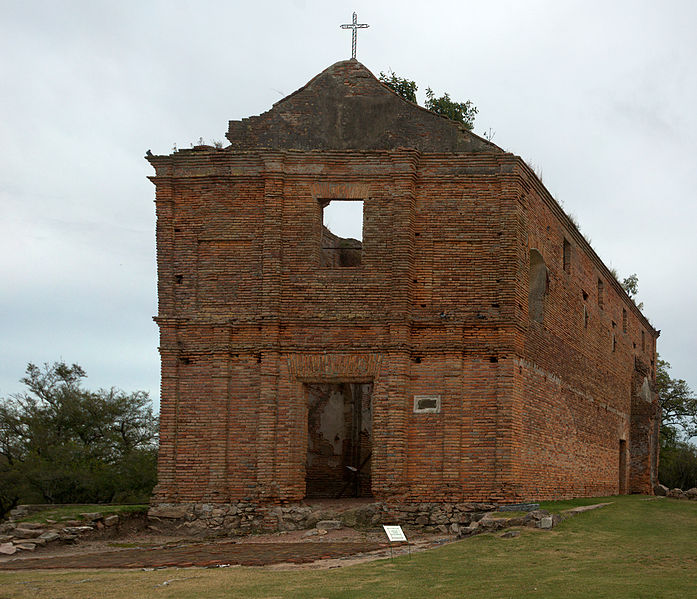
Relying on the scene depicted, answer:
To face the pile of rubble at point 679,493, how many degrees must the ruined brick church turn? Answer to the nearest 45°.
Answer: approximately 135° to its left

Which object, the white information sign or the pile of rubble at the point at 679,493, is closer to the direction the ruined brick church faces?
the white information sign

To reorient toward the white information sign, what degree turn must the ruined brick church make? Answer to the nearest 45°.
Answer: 0° — it already faces it

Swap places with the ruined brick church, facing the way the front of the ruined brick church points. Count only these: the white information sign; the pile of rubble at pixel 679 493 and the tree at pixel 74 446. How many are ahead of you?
1

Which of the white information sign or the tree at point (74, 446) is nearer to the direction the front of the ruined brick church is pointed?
the white information sign

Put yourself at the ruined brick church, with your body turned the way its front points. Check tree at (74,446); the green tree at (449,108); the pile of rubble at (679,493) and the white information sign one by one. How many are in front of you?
1

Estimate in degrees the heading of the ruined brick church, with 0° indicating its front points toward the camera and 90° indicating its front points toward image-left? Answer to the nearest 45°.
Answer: approximately 0°

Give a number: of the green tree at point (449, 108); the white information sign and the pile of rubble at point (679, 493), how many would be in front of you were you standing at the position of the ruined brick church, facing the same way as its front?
1
